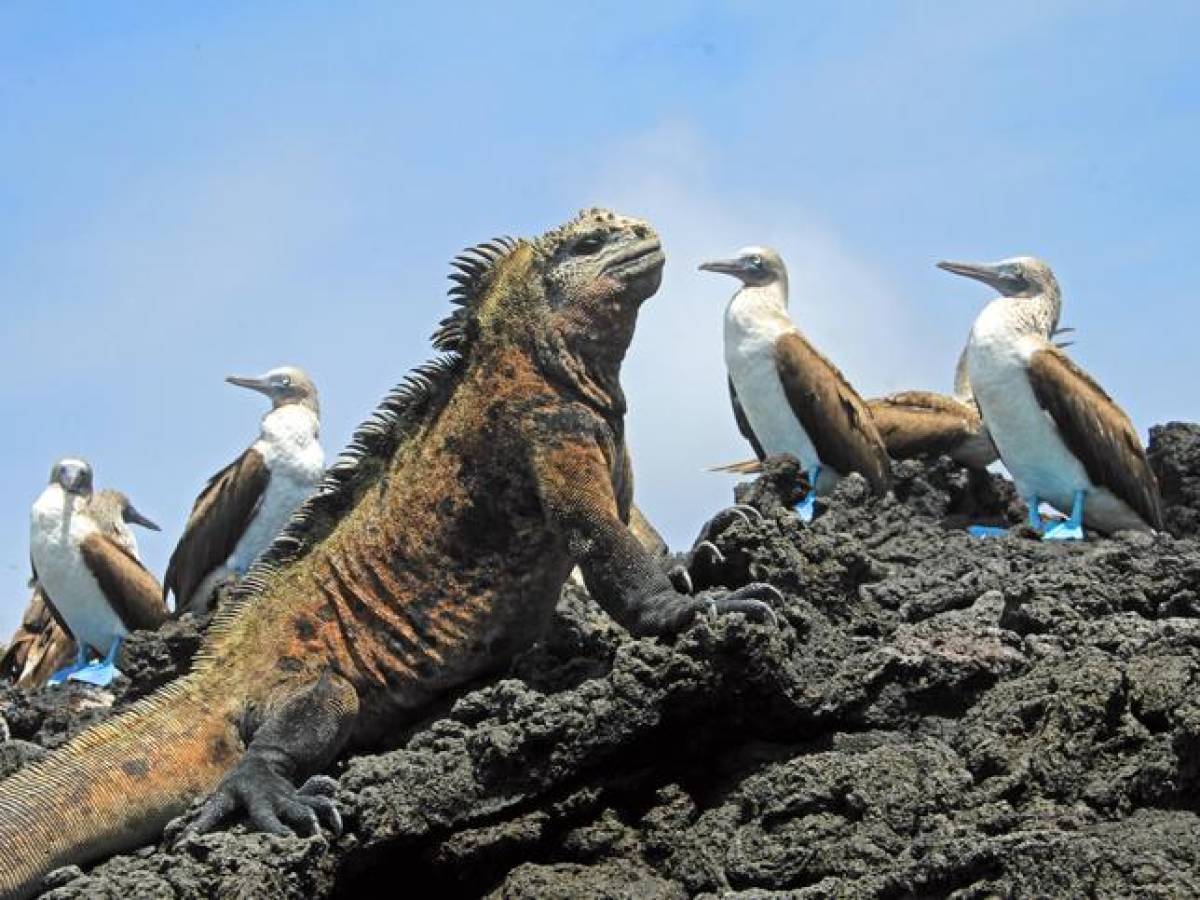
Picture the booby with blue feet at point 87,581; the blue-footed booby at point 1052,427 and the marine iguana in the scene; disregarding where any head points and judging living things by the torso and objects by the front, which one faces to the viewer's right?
the marine iguana

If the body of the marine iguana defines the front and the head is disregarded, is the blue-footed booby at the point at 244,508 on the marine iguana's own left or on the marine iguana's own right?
on the marine iguana's own left

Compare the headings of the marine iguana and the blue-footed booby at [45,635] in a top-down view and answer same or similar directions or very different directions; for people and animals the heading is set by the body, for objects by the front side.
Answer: same or similar directions

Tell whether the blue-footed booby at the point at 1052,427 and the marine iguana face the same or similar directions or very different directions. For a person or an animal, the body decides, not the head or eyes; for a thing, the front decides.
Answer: very different directions

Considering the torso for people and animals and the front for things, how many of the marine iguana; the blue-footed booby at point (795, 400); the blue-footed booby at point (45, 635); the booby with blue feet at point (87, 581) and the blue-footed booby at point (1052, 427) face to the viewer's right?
2

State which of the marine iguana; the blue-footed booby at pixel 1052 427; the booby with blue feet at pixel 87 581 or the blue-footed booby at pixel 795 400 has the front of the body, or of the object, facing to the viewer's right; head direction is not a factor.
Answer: the marine iguana

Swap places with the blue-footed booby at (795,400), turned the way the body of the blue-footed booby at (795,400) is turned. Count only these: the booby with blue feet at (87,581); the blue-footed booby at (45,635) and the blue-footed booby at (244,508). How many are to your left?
0

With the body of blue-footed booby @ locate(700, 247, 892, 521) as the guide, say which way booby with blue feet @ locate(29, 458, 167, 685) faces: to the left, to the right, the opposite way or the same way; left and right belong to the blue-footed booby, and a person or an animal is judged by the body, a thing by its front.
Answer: the same way

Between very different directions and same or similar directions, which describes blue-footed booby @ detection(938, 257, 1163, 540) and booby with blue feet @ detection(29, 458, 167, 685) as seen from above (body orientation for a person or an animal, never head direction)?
same or similar directions

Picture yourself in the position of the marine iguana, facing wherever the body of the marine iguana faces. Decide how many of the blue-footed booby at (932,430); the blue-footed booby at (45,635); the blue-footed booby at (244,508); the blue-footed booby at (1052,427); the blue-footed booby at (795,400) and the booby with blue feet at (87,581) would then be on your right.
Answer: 0

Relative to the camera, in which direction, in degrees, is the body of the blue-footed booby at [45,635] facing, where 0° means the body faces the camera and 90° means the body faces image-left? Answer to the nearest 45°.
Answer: approximately 270°

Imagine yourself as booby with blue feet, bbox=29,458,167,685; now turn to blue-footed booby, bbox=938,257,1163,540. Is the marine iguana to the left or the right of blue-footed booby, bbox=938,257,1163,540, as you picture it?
right

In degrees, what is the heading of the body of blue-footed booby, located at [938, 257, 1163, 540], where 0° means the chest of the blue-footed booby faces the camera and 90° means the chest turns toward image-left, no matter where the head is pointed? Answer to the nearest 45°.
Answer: approximately 45°

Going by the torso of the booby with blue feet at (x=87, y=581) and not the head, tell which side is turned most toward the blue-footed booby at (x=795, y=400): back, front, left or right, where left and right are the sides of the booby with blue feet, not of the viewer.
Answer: left

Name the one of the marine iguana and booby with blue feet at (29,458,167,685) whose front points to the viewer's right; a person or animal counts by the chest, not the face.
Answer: the marine iguana

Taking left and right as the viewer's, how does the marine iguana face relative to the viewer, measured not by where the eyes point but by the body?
facing to the right of the viewer

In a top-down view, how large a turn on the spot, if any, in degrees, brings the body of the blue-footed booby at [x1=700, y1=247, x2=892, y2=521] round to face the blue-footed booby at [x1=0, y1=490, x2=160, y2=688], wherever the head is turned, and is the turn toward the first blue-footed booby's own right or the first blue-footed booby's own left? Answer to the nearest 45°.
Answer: approximately 45° to the first blue-footed booby's own right
